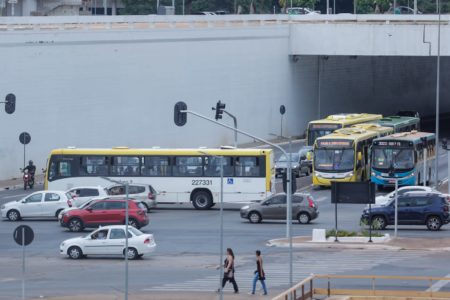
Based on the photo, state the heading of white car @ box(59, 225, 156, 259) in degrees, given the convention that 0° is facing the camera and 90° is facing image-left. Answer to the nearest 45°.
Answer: approximately 90°

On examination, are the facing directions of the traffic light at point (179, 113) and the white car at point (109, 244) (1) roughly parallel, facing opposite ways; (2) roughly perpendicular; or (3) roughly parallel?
roughly perpendicular

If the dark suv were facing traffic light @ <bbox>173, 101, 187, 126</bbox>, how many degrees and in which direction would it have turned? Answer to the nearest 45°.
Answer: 0° — it already faces it

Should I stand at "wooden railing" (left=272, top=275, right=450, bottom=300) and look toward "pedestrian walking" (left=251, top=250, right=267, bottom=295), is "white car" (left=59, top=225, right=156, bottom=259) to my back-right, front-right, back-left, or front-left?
front-right

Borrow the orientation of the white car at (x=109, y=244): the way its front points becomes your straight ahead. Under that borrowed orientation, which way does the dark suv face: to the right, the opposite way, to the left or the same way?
the same way

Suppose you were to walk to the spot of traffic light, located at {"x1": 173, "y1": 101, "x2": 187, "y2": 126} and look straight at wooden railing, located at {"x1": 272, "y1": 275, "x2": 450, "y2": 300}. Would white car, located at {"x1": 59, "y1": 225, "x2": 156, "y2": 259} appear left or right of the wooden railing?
right

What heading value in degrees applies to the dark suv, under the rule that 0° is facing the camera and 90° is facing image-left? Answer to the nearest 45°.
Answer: approximately 90°

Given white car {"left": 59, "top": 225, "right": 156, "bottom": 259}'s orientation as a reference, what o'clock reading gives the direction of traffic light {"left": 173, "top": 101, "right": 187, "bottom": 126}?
The traffic light is roughly at 4 o'clock from the white car.

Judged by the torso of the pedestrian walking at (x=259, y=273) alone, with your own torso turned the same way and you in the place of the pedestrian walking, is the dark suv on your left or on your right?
on your right

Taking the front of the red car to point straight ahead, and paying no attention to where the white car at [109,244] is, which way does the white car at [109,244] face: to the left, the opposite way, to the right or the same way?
the same way

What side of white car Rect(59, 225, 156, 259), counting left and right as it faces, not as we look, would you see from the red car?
right

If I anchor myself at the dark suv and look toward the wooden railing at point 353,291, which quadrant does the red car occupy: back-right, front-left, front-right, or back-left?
front-right
